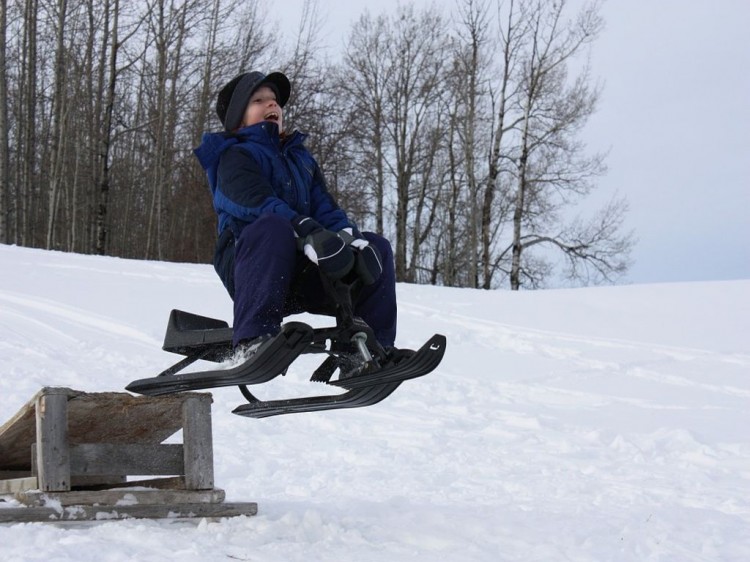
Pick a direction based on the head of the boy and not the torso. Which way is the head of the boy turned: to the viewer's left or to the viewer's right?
to the viewer's right

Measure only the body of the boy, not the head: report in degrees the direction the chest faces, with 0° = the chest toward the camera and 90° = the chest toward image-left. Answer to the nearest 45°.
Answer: approximately 315°

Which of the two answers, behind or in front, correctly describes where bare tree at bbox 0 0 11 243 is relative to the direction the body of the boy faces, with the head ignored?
behind
